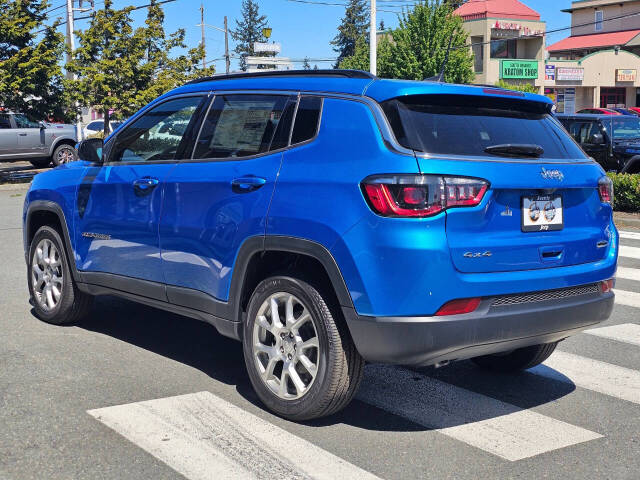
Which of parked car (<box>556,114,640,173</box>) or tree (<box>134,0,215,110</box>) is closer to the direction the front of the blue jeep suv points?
the tree

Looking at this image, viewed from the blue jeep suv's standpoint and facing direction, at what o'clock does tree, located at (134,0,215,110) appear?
The tree is roughly at 1 o'clock from the blue jeep suv.

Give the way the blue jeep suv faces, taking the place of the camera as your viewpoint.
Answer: facing away from the viewer and to the left of the viewer

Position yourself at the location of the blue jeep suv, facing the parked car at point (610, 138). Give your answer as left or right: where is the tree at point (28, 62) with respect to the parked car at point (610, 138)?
left

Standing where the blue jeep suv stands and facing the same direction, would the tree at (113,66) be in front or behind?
in front

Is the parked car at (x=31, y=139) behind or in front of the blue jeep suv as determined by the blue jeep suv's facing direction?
in front

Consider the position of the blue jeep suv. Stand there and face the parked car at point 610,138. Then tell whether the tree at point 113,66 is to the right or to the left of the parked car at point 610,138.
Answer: left
